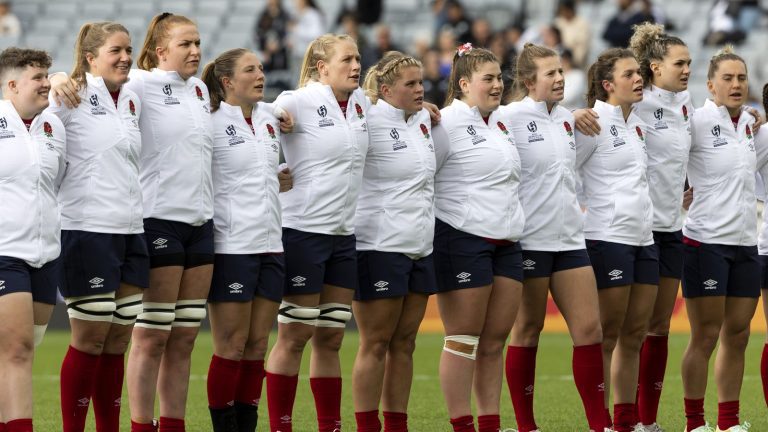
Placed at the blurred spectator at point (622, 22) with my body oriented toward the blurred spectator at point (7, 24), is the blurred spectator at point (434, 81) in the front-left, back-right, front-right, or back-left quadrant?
front-left

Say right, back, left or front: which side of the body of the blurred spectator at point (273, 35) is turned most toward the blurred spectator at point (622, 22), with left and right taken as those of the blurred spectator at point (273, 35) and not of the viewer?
left

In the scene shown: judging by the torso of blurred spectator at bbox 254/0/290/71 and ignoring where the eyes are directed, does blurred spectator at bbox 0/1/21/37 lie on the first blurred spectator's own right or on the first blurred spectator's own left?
on the first blurred spectator's own right

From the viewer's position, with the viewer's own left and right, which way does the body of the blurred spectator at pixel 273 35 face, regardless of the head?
facing the viewer

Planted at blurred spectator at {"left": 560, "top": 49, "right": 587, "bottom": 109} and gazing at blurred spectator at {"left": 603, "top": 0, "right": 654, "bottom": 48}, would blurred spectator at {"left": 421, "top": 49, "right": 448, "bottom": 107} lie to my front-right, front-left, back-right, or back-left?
back-left

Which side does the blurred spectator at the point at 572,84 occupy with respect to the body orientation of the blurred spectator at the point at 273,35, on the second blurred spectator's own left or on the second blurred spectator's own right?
on the second blurred spectator's own left

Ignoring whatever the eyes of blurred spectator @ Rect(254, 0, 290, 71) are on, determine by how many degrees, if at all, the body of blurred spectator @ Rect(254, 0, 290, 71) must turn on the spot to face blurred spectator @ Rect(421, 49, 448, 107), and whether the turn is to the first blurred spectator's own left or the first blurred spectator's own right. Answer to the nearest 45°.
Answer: approximately 45° to the first blurred spectator's own left

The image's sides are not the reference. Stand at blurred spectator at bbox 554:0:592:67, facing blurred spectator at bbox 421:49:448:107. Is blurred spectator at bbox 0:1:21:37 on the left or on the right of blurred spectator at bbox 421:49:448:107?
right

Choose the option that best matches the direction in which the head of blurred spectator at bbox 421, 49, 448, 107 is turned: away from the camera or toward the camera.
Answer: toward the camera

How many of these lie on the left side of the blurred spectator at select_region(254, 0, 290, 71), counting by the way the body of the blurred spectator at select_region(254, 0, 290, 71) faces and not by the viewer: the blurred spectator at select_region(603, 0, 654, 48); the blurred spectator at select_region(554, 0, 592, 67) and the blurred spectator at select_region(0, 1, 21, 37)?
2
